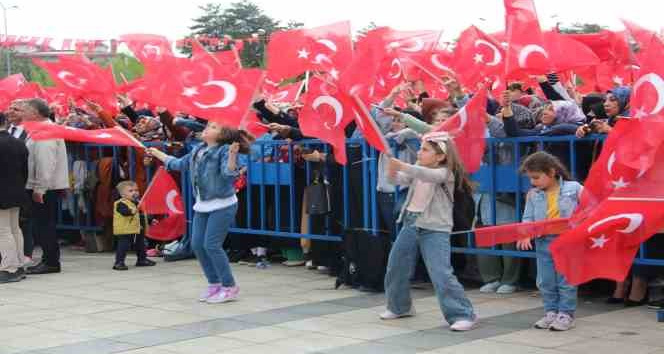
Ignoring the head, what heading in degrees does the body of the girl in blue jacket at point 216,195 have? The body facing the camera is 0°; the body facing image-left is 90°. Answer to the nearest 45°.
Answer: approximately 45°

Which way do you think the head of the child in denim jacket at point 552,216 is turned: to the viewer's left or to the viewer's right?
to the viewer's left

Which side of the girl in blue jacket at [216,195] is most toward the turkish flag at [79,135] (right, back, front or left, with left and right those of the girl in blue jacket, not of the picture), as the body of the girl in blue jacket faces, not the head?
right

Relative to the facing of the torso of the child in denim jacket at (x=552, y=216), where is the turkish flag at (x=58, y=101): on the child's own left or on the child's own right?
on the child's own right
